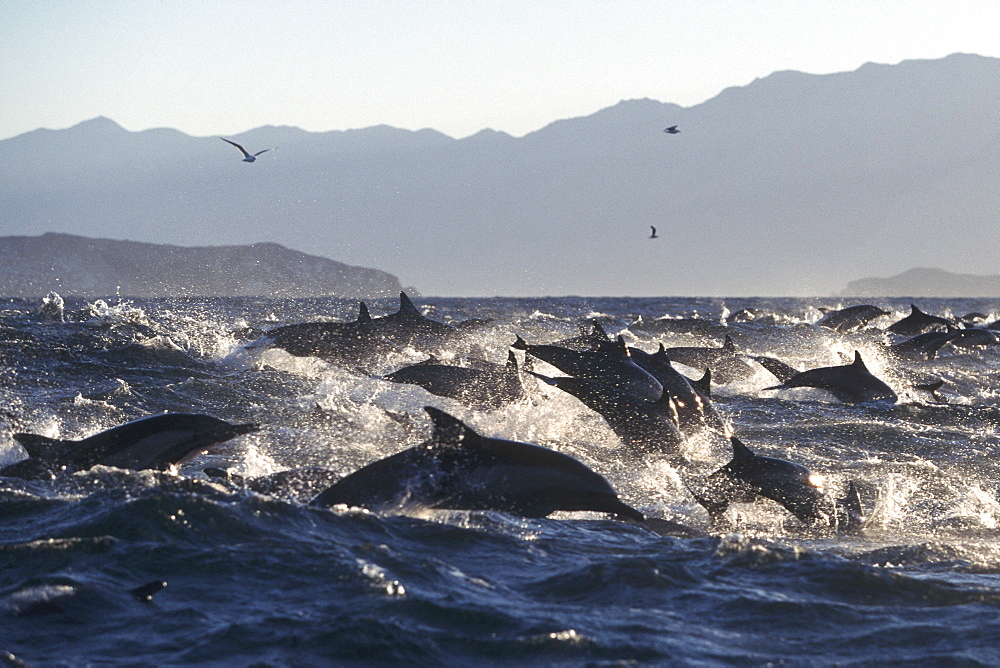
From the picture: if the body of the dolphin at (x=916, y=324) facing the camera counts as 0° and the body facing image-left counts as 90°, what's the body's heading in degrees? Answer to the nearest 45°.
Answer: approximately 270°

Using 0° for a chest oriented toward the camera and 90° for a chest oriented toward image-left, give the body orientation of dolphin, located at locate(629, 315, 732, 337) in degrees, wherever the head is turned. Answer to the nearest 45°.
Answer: approximately 270°

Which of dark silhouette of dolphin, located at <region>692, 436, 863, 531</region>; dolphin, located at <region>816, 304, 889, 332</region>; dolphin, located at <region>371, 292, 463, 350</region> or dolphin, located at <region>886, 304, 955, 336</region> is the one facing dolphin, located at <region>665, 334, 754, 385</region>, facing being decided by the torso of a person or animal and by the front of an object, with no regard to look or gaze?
dolphin, located at <region>371, 292, 463, 350</region>

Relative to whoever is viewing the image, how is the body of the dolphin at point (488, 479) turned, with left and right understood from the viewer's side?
facing to the right of the viewer

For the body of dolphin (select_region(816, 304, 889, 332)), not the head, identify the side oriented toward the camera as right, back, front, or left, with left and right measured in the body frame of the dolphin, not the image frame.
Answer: right

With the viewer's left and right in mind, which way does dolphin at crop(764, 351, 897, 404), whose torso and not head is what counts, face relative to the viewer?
facing to the right of the viewer

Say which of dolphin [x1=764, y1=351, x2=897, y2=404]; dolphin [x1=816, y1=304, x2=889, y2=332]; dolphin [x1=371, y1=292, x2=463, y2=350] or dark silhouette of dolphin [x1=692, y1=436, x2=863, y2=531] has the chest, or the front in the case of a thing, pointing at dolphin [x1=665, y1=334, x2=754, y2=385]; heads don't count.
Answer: dolphin [x1=371, y1=292, x2=463, y2=350]

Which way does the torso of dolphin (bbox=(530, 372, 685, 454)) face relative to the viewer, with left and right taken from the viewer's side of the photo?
facing to the right of the viewer

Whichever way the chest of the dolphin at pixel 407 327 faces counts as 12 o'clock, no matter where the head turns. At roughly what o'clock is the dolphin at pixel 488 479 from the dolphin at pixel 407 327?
the dolphin at pixel 488 479 is roughly at 3 o'clock from the dolphin at pixel 407 327.

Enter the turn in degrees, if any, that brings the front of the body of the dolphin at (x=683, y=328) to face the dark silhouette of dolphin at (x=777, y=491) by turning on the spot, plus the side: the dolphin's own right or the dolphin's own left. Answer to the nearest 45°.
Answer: approximately 90° to the dolphin's own right

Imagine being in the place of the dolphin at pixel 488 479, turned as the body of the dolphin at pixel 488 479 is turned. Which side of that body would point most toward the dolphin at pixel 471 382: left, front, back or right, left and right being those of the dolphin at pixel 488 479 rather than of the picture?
left

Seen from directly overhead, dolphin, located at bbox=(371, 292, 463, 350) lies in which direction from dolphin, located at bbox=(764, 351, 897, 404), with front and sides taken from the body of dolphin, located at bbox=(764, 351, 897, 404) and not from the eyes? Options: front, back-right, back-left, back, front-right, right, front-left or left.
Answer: back
